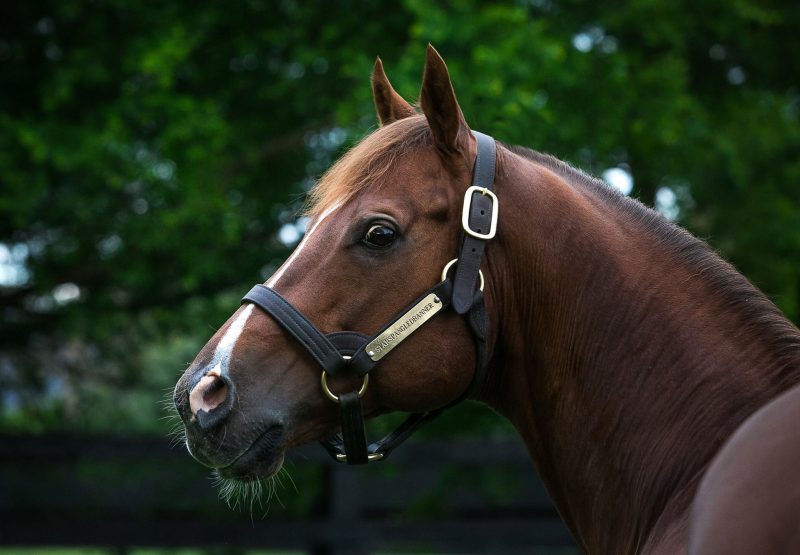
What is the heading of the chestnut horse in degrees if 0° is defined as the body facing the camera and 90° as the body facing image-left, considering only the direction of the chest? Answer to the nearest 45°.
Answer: approximately 90°

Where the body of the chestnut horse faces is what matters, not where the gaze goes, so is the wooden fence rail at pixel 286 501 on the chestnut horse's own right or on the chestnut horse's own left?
on the chestnut horse's own right
